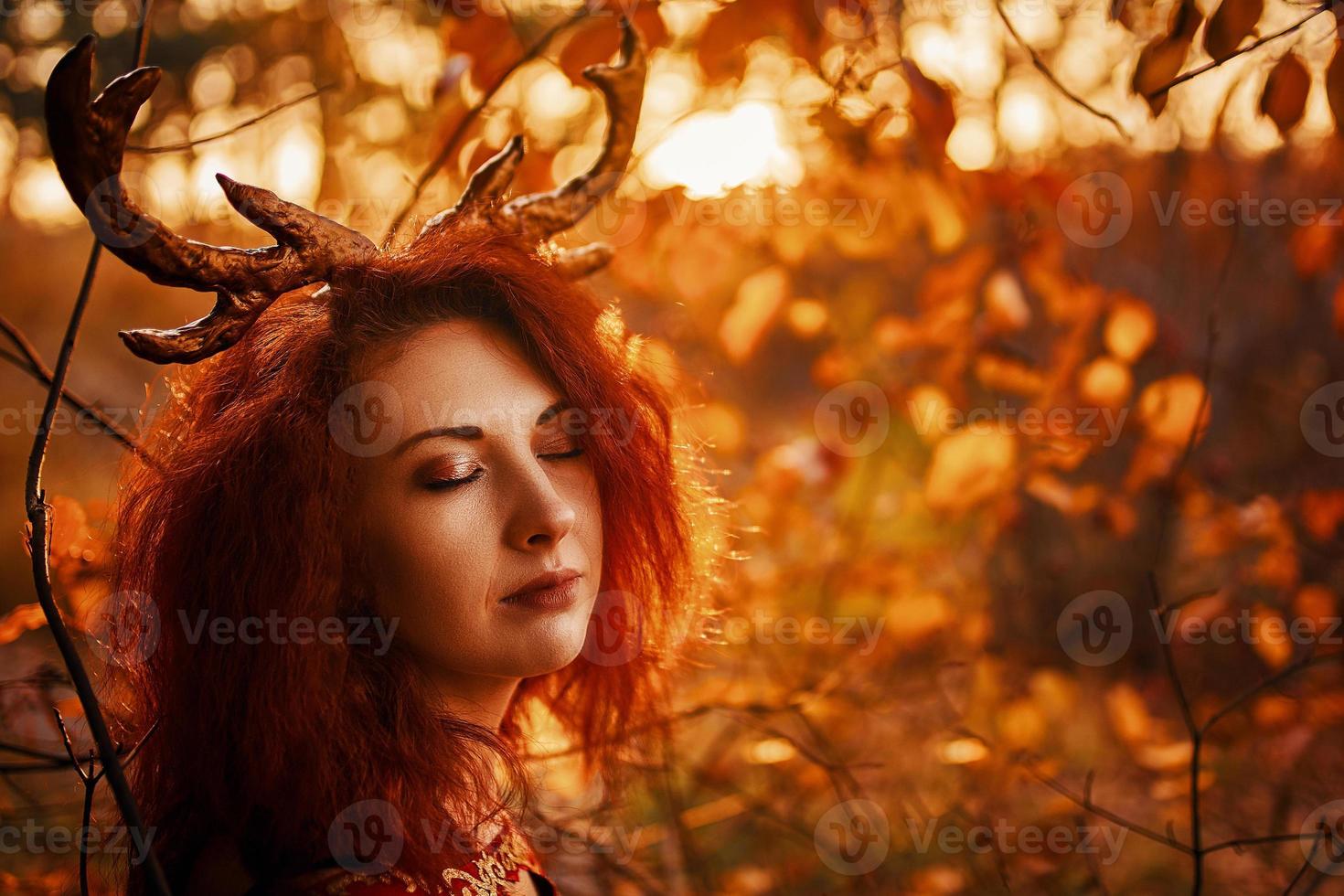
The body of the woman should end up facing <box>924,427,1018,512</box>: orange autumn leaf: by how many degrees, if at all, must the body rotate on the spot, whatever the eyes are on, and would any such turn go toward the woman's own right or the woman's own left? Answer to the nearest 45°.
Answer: approximately 90° to the woman's own left

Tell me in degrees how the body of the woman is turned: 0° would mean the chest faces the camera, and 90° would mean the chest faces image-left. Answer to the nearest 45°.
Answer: approximately 315°

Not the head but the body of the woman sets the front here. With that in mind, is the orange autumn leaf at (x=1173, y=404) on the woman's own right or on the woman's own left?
on the woman's own left

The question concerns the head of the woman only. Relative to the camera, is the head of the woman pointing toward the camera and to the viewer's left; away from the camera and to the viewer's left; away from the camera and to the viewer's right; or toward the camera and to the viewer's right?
toward the camera and to the viewer's right
